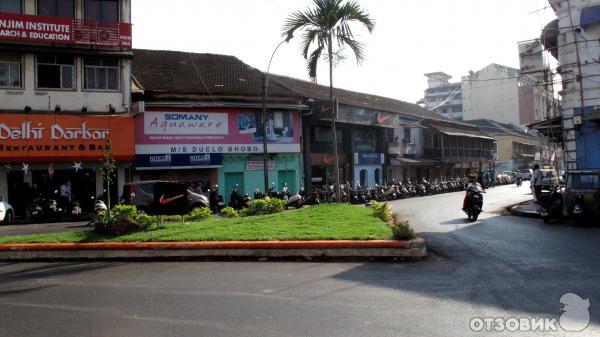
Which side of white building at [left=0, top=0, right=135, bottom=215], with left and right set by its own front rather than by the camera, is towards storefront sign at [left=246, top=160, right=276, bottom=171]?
left

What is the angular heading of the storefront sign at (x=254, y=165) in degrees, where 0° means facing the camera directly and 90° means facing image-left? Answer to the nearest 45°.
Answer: approximately 0°

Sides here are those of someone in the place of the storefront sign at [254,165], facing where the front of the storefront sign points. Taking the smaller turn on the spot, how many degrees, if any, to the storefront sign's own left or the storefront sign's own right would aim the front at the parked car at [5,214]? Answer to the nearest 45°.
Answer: approximately 45° to the storefront sign's own right

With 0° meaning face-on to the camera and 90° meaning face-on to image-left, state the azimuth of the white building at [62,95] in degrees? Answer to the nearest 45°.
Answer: approximately 0°

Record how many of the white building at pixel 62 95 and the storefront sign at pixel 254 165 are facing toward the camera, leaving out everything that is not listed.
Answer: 2

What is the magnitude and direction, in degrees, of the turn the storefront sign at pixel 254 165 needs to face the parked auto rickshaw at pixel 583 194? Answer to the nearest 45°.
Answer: approximately 45° to its left
